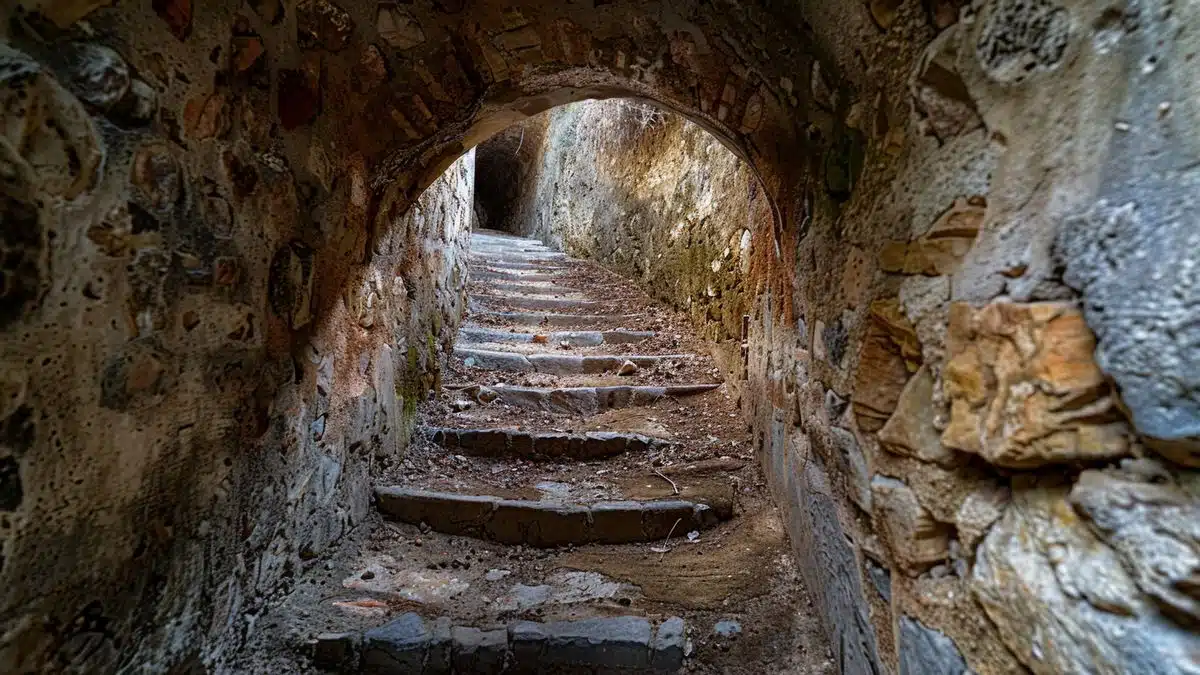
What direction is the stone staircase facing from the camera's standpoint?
toward the camera
